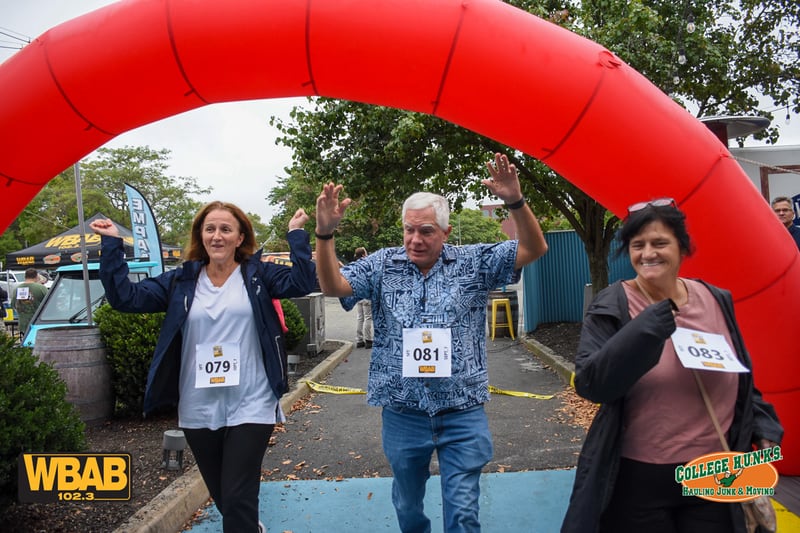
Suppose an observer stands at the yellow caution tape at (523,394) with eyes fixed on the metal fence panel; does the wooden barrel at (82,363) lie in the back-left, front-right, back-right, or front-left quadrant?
back-left

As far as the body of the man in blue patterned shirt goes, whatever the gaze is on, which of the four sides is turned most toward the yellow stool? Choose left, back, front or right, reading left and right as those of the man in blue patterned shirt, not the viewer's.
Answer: back

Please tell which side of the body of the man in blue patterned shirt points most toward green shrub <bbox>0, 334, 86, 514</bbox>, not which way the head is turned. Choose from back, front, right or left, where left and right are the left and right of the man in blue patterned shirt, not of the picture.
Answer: right

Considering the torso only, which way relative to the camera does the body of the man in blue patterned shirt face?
toward the camera

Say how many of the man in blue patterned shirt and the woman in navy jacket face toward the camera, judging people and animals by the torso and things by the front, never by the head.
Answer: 2

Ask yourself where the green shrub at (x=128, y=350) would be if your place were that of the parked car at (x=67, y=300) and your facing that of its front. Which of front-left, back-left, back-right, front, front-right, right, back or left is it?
front-left

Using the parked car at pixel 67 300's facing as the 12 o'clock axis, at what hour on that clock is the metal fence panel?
The metal fence panel is roughly at 7 o'clock from the parked car.

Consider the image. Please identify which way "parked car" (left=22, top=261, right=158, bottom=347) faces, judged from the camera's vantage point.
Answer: facing the viewer and to the left of the viewer

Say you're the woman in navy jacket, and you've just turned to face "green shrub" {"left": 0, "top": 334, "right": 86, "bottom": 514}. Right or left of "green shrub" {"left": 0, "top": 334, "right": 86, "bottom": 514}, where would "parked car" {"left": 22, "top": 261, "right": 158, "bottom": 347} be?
right

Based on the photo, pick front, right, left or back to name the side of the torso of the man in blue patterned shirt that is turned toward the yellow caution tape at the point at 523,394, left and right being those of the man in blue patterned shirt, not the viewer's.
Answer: back

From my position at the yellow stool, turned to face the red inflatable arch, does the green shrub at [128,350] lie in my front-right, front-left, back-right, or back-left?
front-right

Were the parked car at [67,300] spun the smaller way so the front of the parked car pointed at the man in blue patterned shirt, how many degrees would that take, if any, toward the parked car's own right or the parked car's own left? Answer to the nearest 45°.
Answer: approximately 45° to the parked car's own left
